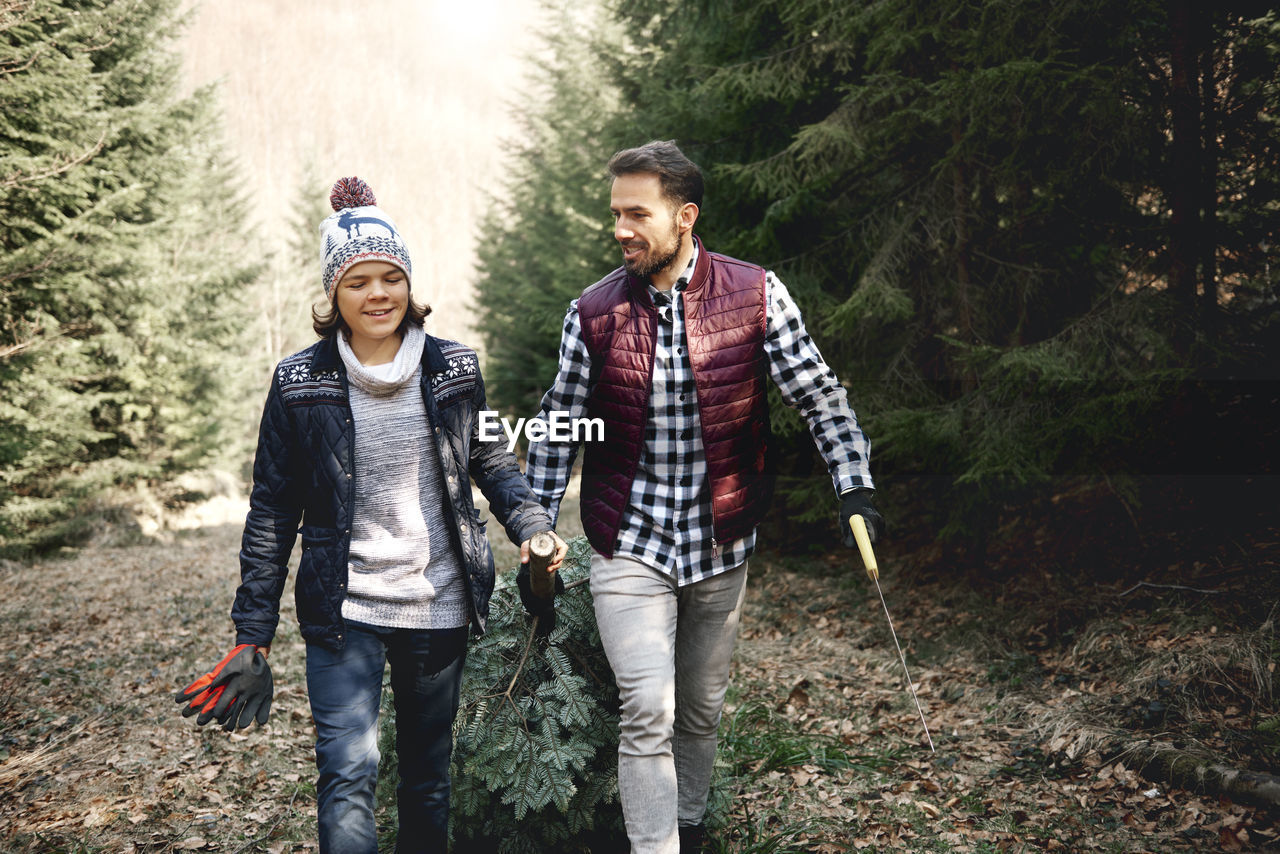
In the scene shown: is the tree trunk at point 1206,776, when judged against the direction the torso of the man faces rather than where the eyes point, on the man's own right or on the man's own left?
on the man's own left

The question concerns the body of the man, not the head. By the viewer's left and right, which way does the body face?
facing the viewer

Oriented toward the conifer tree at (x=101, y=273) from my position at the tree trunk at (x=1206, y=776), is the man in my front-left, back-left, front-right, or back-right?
front-left

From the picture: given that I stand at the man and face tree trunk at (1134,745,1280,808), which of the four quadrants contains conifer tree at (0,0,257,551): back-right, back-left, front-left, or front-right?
back-left

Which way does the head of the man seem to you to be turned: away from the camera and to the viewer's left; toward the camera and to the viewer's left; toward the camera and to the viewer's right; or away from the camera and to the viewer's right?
toward the camera and to the viewer's left

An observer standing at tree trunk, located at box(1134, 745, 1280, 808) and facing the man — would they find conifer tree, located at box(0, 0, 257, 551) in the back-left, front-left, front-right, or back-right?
front-right

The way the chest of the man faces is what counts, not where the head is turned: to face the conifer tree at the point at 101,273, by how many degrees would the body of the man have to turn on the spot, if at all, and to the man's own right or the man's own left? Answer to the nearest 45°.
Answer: approximately 135° to the man's own right
